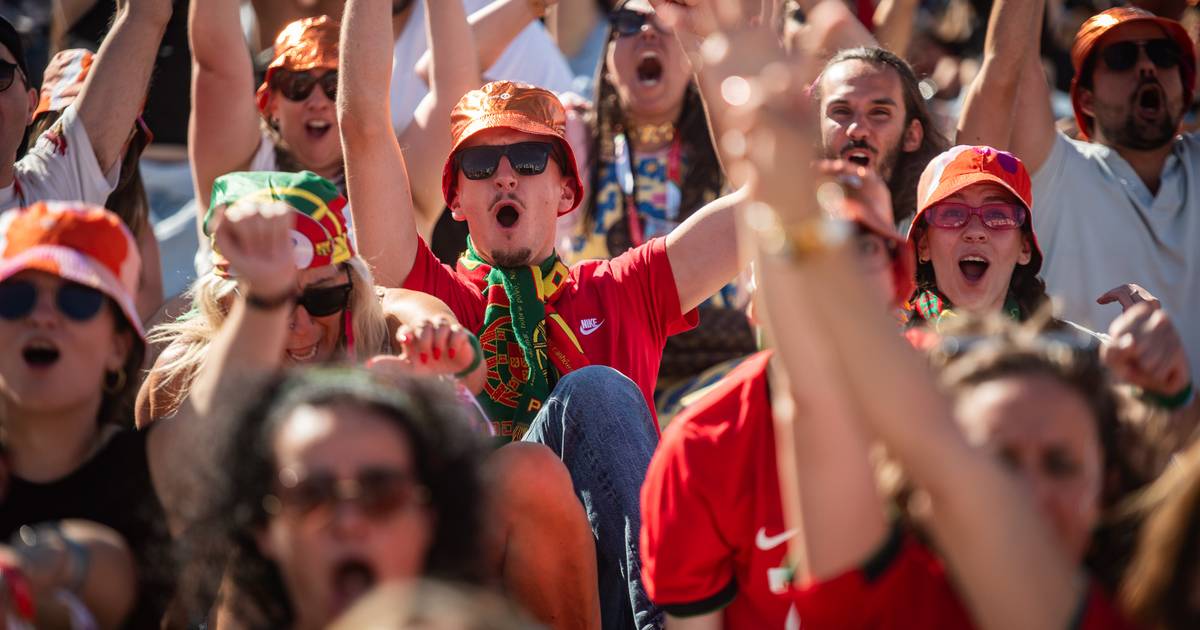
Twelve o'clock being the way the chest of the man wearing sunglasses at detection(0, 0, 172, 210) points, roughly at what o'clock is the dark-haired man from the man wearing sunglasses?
The dark-haired man is roughly at 8 o'clock from the man wearing sunglasses.

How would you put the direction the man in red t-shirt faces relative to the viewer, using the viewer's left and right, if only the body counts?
facing the viewer

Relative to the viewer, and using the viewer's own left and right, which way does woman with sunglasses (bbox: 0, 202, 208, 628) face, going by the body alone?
facing the viewer and to the left of the viewer

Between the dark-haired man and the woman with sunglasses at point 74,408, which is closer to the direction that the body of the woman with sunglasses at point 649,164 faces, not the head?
the woman with sunglasses

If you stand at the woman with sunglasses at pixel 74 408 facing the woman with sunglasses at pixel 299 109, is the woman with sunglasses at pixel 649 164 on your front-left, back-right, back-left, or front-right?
front-right

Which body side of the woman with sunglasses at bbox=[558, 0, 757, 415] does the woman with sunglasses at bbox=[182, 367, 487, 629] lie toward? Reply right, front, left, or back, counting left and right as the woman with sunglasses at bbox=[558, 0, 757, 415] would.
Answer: front

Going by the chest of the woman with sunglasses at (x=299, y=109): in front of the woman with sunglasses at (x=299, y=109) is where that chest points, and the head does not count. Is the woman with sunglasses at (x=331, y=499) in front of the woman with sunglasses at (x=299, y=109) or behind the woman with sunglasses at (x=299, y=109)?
in front

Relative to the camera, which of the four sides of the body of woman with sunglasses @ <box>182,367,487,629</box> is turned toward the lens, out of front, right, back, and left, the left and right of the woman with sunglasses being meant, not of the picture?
front

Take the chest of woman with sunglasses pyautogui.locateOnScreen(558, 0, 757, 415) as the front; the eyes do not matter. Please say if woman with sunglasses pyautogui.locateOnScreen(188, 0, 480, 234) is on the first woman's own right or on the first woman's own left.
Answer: on the first woman's own right

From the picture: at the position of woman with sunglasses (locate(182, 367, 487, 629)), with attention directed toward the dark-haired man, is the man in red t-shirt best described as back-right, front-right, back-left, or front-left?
front-left

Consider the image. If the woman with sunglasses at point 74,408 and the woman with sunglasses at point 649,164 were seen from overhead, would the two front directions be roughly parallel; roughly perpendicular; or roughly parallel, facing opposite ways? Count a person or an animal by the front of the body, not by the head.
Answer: roughly parallel

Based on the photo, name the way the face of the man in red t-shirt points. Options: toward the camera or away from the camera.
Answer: toward the camera

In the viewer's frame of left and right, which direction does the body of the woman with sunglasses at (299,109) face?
facing the viewer and to the right of the viewer

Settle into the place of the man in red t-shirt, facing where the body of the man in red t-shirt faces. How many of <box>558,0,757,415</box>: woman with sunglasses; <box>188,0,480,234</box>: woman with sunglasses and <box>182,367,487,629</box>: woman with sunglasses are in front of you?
1

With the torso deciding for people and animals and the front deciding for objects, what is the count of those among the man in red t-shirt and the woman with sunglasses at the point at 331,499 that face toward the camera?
2
